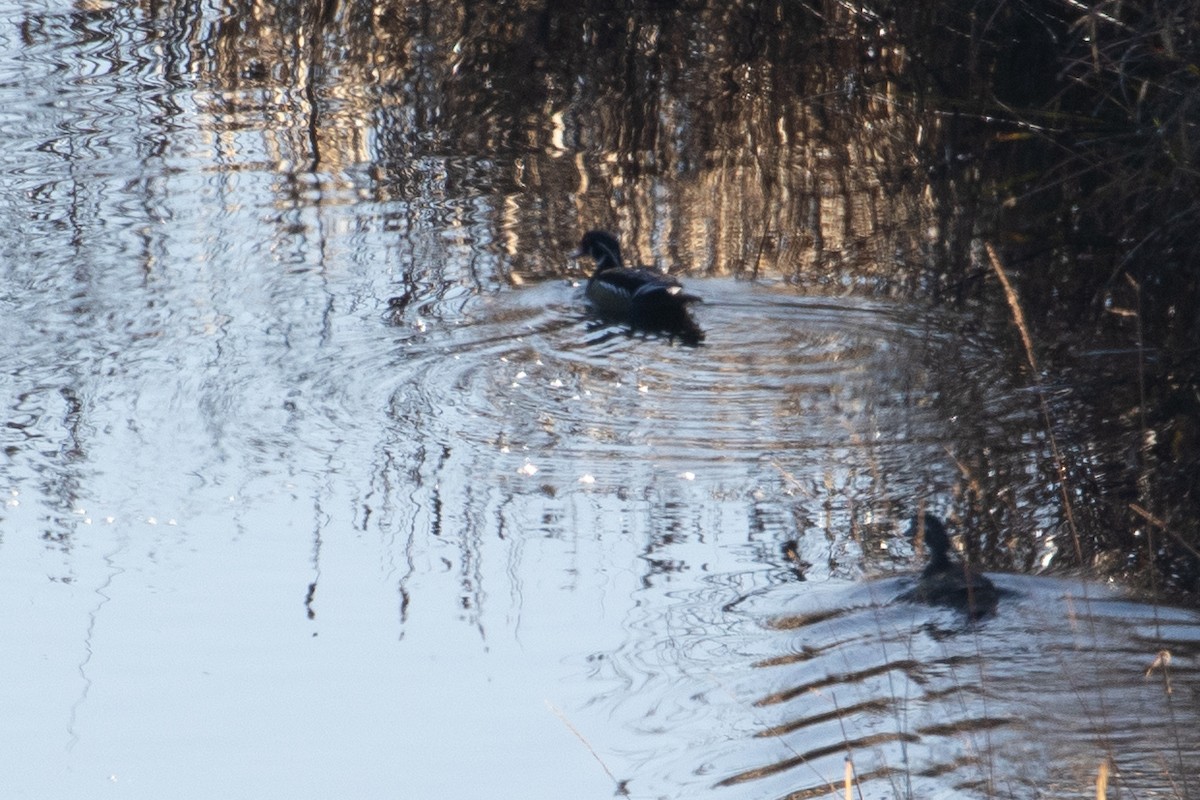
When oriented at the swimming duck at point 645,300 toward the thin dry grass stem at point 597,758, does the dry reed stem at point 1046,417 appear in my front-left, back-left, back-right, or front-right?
front-left

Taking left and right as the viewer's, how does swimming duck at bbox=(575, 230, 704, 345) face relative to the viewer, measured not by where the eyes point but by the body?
facing away from the viewer and to the left of the viewer

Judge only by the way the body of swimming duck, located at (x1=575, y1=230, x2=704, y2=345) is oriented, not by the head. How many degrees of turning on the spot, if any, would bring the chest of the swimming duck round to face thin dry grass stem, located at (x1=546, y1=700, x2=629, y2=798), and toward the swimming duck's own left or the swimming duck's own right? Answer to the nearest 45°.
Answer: approximately 135° to the swimming duck's own left

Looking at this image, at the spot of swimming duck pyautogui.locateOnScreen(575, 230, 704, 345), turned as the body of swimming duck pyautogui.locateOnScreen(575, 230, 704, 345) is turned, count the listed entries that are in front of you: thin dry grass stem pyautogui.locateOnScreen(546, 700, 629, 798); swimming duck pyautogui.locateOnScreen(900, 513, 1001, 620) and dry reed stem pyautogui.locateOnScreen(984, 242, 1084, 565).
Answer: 0

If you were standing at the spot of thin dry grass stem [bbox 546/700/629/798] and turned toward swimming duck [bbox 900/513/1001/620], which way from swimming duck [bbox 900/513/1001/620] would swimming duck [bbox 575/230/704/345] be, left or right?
left

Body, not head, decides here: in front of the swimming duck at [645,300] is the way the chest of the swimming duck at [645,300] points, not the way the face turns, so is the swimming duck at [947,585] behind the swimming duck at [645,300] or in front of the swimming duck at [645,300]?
behind

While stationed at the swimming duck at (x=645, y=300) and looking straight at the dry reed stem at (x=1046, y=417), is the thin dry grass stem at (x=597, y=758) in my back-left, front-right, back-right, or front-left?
front-right
